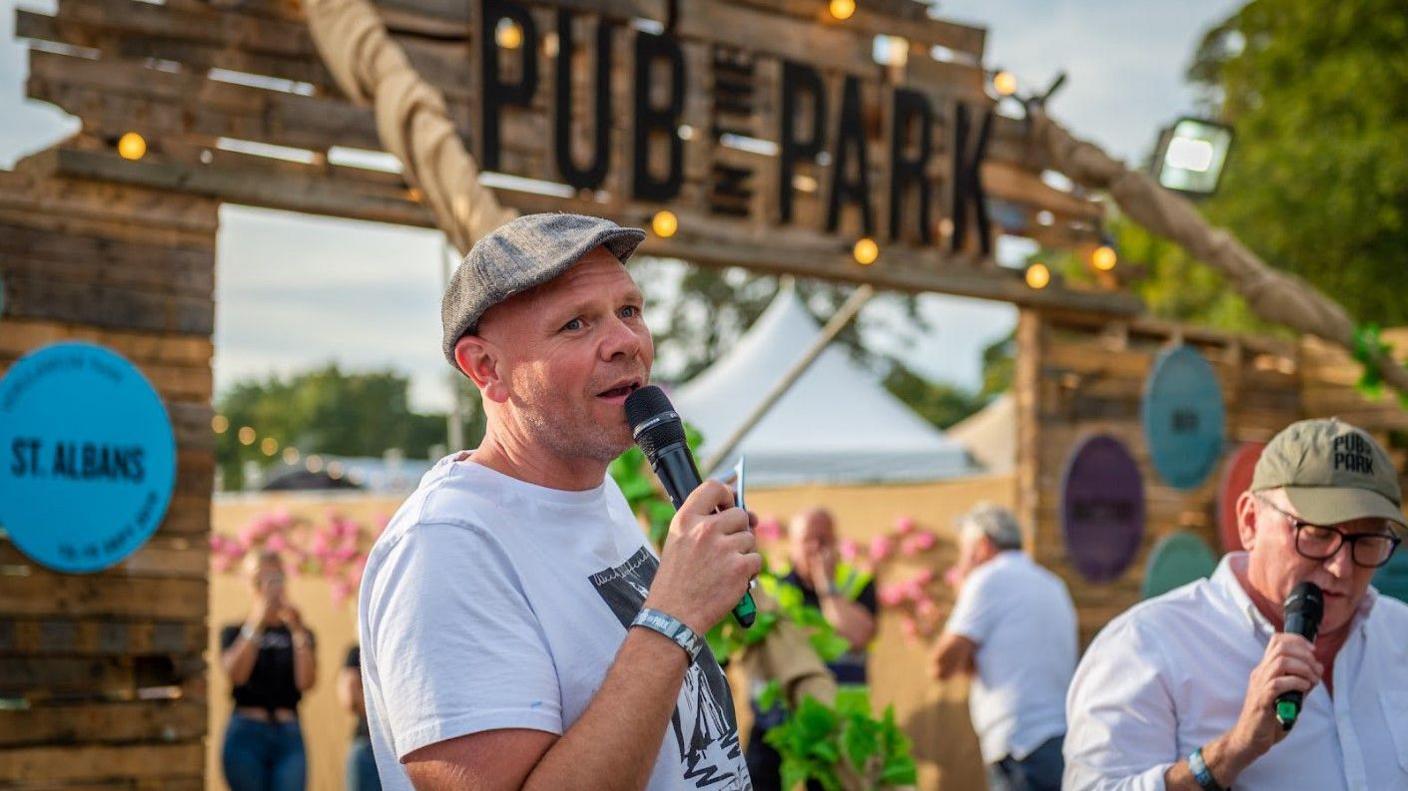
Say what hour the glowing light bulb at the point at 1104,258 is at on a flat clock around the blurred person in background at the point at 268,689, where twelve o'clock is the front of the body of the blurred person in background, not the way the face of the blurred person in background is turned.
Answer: The glowing light bulb is roughly at 9 o'clock from the blurred person in background.

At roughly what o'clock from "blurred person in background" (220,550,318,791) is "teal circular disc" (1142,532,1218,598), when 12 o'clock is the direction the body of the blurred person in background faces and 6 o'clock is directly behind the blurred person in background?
The teal circular disc is roughly at 9 o'clock from the blurred person in background.

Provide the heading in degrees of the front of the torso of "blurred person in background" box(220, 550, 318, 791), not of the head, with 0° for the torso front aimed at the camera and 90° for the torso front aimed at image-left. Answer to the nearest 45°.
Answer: approximately 0°

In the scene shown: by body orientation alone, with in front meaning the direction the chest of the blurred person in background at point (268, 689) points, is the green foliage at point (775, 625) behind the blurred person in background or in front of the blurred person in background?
in front

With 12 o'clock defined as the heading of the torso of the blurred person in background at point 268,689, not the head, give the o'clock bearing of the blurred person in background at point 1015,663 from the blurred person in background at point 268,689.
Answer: the blurred person in background at point 1015,663 is roughly at 10 o'clock from the blurred person in background at point 268,689.

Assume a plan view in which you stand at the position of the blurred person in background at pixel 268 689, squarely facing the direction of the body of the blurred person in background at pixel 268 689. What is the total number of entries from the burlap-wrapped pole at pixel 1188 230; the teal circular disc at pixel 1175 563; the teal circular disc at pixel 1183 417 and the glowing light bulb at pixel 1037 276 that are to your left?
4

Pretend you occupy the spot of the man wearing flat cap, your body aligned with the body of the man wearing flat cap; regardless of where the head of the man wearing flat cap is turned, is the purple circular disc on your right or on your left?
on your left

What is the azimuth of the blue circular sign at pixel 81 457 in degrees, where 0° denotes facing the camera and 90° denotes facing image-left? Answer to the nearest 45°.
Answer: approximately 315°

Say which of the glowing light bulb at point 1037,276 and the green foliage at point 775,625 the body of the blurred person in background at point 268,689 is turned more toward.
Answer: the green foliage
